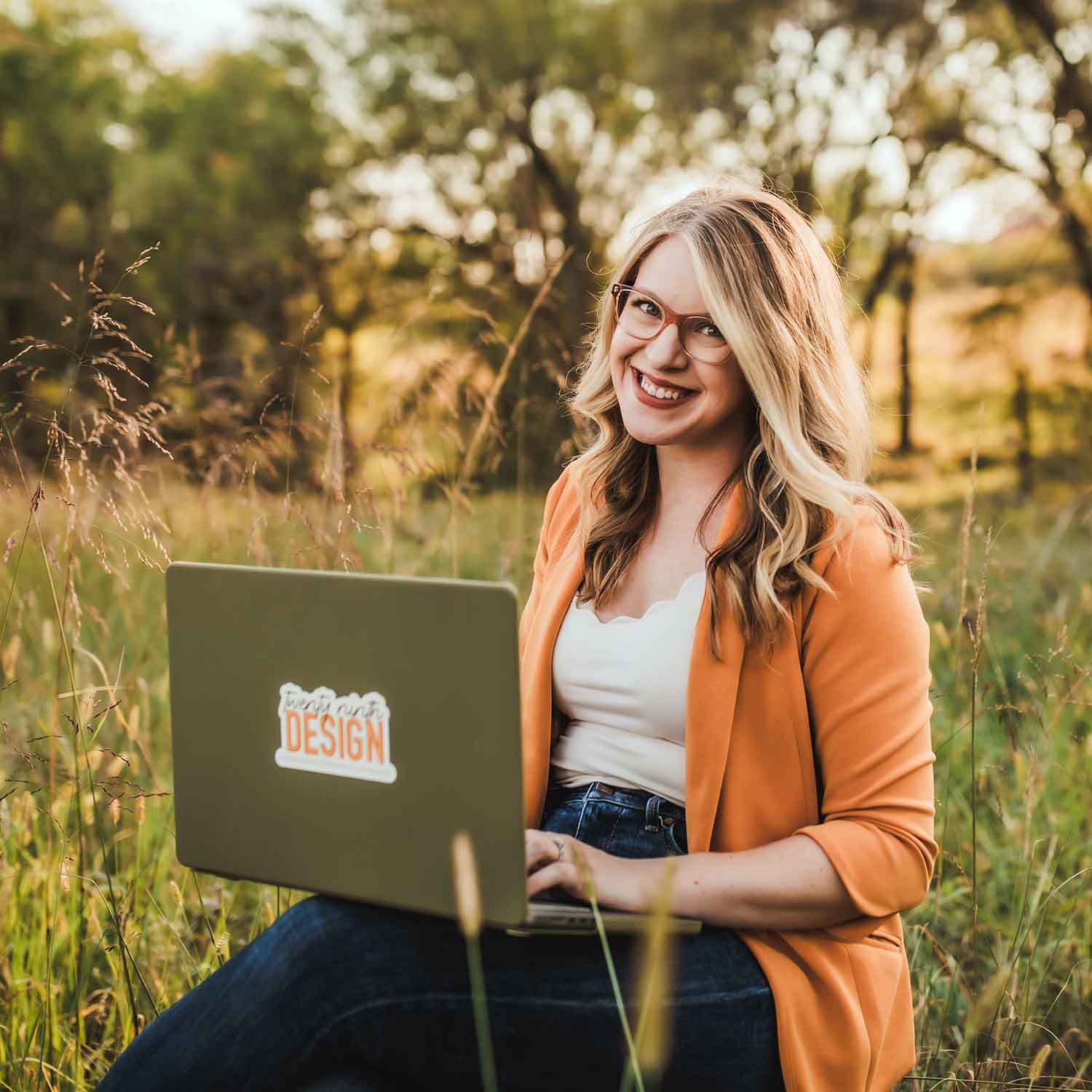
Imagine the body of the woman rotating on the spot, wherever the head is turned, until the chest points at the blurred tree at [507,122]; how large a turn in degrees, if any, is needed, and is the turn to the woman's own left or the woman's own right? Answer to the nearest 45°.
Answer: approximately 135° to the woman's own right

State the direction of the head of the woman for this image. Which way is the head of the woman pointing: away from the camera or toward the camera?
toward the camera

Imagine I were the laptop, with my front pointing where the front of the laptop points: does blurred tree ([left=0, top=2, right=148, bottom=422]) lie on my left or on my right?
on my left

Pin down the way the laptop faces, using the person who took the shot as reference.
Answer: facing away from the viewer and to the right of the viewer

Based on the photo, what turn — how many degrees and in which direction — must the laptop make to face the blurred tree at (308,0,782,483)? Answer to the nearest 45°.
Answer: approximately 45° to its left

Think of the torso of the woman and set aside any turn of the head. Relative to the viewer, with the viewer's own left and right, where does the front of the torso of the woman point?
facing the viewer and to the left of the viewer

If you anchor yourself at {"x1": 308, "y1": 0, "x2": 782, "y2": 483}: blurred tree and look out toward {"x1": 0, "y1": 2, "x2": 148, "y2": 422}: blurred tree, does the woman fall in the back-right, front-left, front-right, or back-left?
back-left

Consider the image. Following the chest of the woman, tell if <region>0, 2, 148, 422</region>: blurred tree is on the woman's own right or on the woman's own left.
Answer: on the woman's own right
